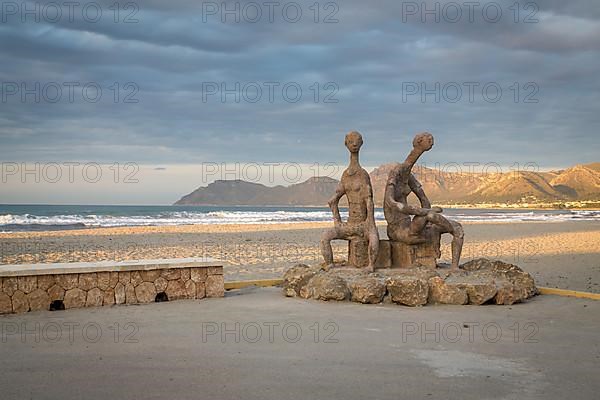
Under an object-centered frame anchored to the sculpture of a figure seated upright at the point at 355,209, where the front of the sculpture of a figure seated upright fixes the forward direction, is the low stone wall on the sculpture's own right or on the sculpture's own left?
on the sculpture's own right

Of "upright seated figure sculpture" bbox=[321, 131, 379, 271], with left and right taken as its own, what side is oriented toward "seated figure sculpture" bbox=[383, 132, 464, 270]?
left

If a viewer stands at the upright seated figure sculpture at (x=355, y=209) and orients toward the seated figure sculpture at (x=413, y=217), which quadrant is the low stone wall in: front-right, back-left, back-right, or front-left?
back-right

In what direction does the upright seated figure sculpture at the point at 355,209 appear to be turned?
toward the camera
